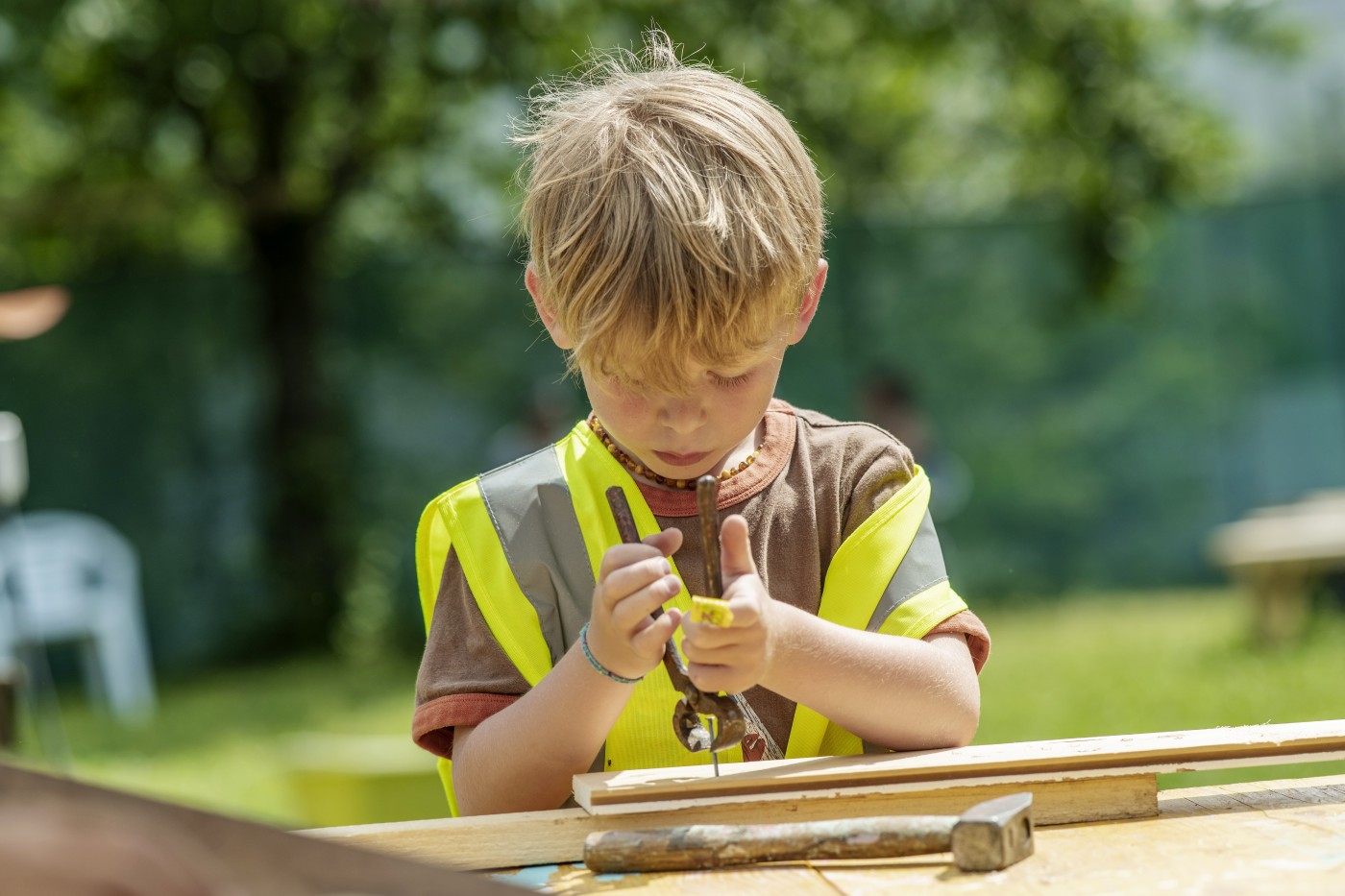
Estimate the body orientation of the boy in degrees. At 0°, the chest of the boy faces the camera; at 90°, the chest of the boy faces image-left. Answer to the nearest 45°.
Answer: approximately 0°

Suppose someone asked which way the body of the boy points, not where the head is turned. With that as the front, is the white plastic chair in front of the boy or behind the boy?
behind

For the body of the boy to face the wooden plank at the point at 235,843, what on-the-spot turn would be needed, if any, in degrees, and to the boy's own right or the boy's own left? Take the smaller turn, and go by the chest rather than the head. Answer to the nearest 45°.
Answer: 0° — they already face it

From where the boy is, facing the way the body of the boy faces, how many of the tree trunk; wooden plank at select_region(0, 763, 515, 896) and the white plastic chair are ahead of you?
1

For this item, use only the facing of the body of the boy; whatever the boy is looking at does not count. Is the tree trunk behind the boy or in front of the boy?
behind
